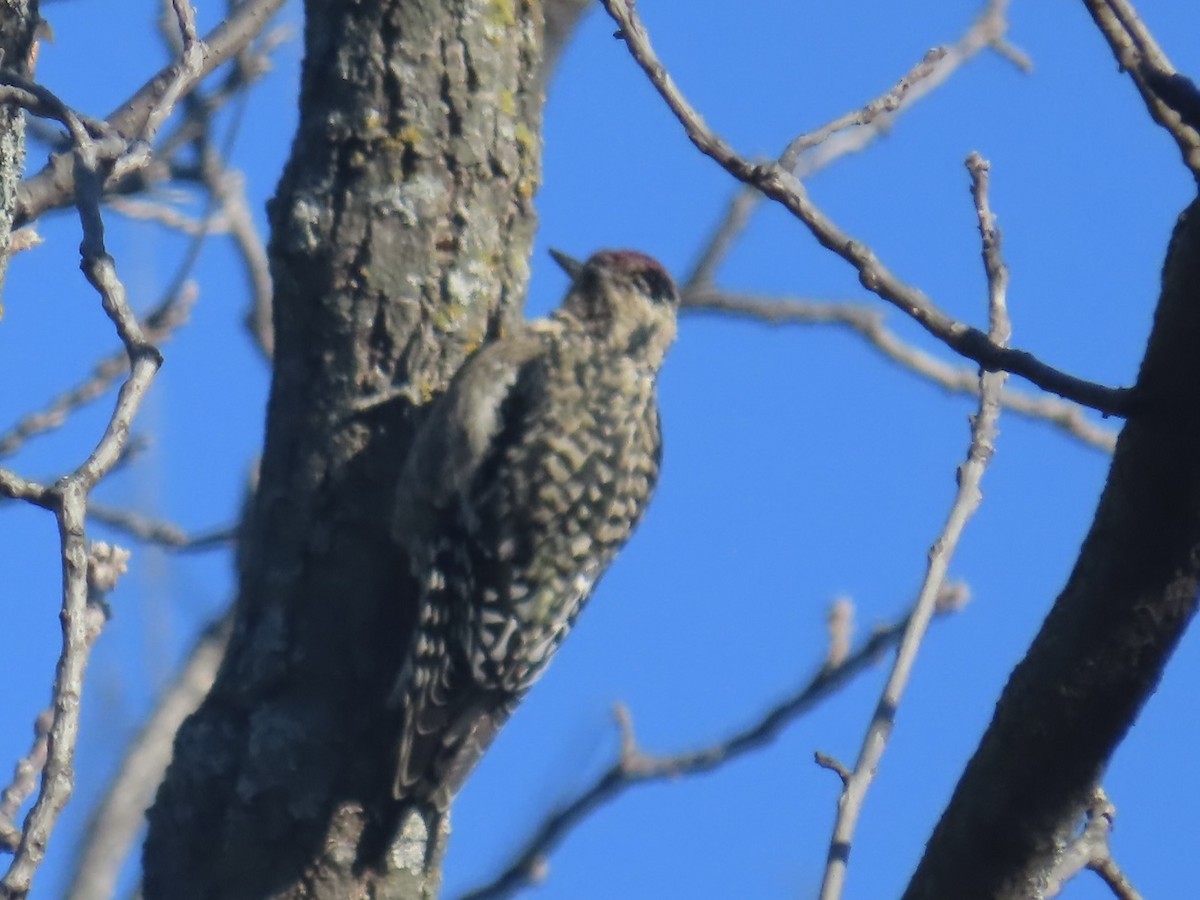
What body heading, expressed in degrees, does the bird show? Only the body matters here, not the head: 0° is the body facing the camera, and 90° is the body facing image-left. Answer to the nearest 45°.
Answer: approximately 135°
